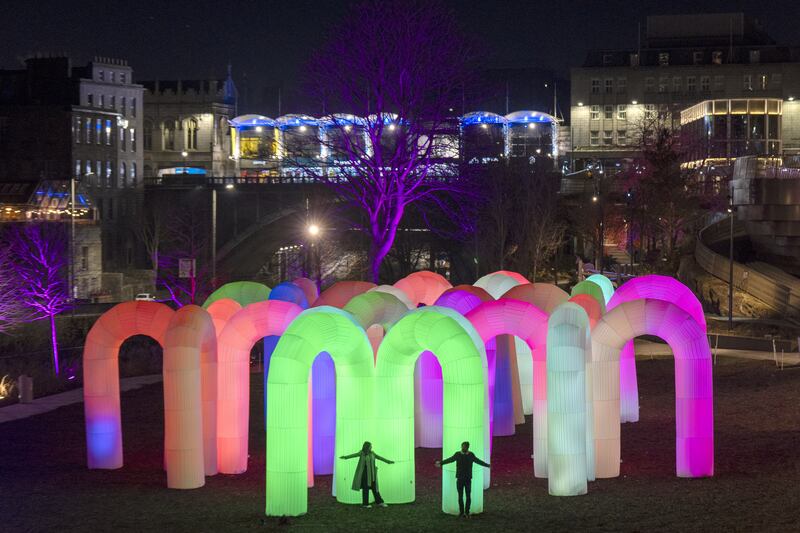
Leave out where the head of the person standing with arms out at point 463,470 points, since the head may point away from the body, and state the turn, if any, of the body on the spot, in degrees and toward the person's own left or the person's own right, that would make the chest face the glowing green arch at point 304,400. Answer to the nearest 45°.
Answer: approximately 90° to the person's own right

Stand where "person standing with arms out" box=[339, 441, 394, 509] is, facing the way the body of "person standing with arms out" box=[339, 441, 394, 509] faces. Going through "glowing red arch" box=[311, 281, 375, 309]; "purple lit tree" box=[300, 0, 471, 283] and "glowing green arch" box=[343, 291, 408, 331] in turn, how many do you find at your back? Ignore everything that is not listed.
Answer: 3

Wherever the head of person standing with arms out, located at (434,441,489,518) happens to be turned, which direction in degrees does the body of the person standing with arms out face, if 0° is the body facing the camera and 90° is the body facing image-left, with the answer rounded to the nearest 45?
approximately 0°

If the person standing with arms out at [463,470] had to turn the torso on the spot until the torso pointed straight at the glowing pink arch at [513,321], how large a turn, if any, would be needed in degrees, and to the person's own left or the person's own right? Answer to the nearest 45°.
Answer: approximately 180°

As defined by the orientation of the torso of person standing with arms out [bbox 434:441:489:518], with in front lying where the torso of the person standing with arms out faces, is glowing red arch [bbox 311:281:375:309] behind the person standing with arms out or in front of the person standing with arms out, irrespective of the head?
behind

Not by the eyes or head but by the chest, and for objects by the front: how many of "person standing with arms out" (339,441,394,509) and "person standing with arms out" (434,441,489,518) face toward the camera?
2

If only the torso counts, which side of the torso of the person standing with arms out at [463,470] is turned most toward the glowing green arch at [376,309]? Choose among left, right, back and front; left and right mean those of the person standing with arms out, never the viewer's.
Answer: back

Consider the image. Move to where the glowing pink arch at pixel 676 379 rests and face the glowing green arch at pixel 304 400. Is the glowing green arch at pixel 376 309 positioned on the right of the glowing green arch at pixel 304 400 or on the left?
right
